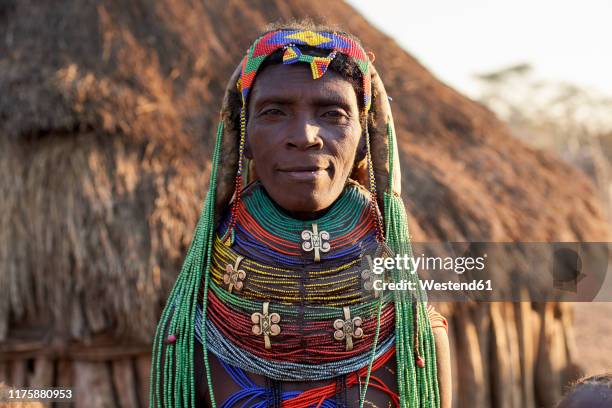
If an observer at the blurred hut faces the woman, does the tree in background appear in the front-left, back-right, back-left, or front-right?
back-left

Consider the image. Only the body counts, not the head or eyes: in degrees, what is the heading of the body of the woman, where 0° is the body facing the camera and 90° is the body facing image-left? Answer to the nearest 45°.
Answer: approximately 0°

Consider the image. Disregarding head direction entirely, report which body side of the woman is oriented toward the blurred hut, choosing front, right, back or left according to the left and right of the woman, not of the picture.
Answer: back

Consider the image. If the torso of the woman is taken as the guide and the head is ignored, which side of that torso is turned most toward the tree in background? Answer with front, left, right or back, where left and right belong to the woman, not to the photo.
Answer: back
